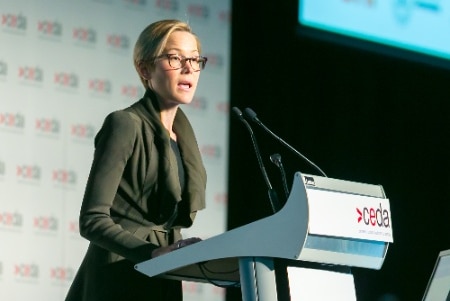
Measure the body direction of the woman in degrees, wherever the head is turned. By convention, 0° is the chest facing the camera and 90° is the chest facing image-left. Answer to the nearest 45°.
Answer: approximately 315°

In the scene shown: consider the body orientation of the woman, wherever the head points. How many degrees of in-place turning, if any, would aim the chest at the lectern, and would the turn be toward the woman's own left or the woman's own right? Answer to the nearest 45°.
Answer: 0° — they already face it
